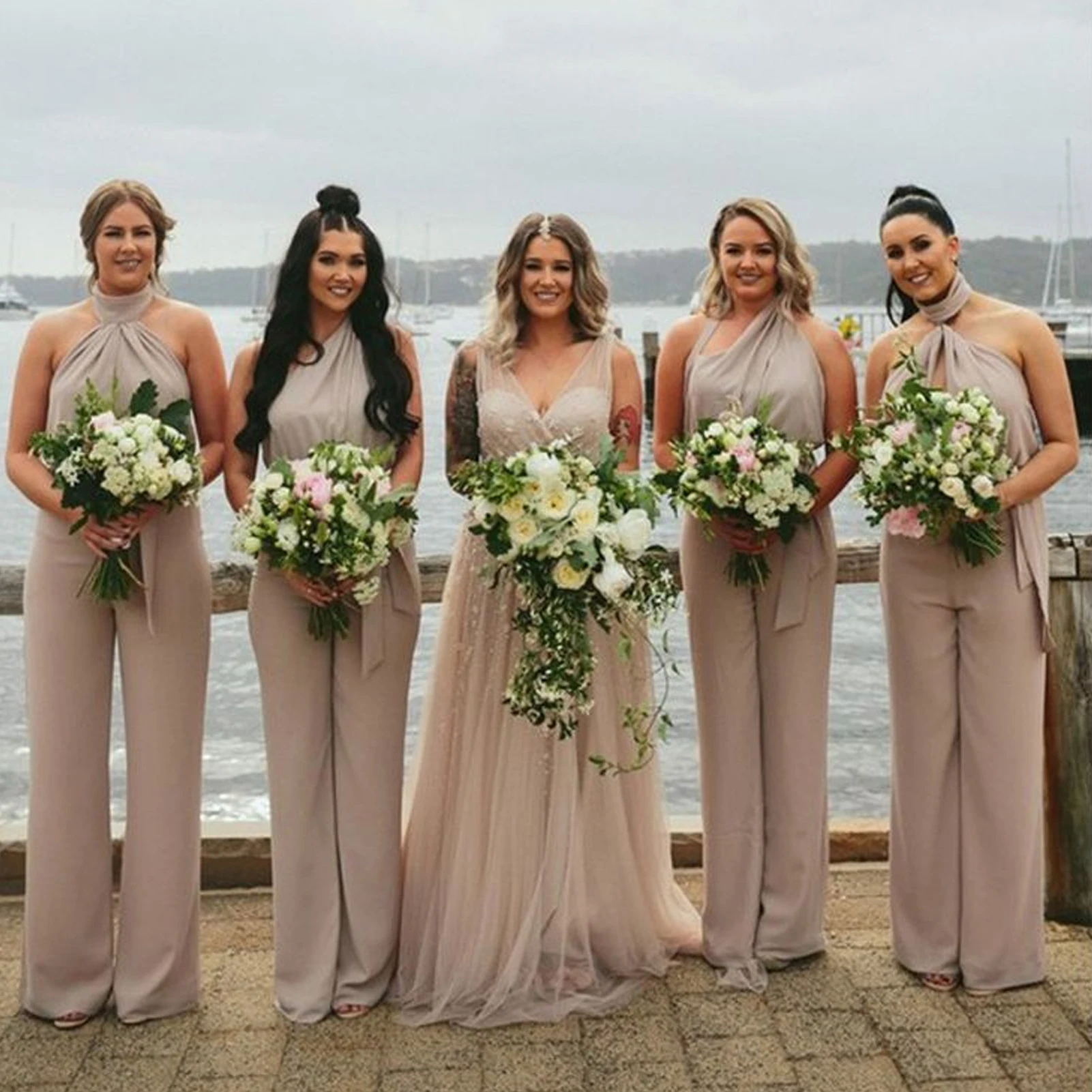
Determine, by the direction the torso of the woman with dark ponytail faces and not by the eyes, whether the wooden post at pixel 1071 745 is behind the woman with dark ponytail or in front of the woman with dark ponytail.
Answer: behind

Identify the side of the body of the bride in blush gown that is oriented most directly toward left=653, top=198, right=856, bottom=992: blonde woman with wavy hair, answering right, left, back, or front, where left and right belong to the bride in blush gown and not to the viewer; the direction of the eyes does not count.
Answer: left

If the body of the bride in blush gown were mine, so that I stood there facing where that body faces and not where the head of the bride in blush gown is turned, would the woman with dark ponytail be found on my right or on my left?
on my left

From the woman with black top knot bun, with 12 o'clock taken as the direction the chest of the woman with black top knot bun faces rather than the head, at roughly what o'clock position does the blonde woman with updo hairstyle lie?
The blonde woman with updo hairstyle is roughly at 3 o'clock from the woman with black top knot bun.

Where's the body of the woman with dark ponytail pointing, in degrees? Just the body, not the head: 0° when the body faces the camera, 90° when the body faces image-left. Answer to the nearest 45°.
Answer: approximately 0°
